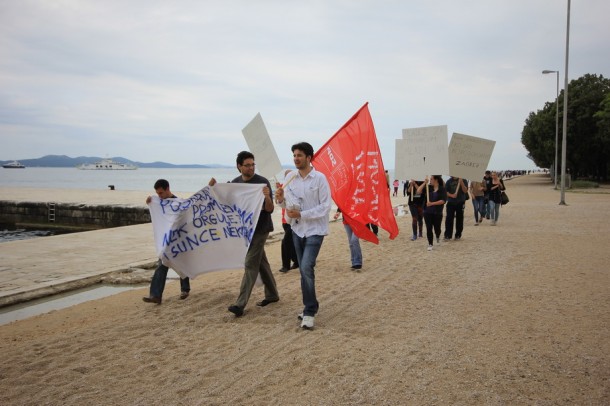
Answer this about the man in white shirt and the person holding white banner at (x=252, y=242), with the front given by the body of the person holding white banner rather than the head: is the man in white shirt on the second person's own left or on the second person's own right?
on the second person's own left

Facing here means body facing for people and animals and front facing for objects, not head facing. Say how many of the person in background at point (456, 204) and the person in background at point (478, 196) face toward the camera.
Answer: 2

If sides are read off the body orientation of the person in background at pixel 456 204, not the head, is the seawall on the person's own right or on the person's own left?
on the person's own right

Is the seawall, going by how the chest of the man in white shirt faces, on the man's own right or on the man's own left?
on the man's own right

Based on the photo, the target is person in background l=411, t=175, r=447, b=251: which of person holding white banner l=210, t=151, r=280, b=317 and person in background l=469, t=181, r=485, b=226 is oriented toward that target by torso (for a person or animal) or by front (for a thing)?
person in background l=469, t=181, r=485, b=226

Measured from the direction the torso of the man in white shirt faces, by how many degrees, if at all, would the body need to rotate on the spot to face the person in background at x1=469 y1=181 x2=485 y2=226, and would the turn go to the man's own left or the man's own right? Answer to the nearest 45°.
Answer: approximately 180°

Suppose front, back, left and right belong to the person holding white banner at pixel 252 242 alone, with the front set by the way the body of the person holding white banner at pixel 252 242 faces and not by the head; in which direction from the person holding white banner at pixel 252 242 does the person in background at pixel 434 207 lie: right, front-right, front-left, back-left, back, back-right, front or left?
back

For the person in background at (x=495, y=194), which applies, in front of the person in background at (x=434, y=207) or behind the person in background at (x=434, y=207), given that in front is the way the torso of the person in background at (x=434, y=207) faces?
behind

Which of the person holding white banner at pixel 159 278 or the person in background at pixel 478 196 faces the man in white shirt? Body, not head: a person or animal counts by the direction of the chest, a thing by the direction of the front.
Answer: the person in background at pixel 478 196

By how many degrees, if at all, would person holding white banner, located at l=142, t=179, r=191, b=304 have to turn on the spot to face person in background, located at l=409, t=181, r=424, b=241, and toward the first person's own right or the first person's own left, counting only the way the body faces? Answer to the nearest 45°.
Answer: approximately 180°

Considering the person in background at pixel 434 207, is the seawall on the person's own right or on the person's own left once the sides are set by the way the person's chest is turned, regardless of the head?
on the person's own right

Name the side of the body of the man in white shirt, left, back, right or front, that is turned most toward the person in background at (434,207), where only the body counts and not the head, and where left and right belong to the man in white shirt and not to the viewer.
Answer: back

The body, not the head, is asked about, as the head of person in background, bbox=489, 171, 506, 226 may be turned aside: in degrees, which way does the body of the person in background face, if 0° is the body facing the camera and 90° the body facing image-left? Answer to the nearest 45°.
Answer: approximately 45°

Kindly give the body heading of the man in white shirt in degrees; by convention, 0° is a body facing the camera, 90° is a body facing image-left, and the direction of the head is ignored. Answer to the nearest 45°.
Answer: approximately 45°
